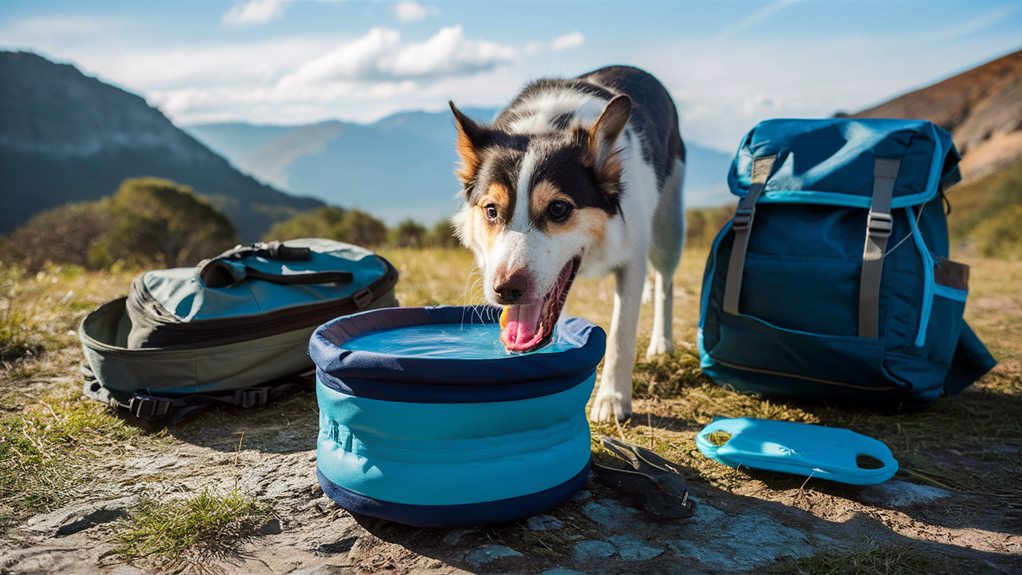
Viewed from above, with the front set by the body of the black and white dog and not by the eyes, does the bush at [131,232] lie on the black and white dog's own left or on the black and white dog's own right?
on the black and white dog's own right

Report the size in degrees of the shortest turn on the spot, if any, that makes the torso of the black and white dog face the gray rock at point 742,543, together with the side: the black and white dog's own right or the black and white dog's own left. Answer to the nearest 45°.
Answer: approximately 90° to the black and white dog's own left

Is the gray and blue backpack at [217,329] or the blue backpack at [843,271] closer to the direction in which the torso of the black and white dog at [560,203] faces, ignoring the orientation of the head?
the gray and blue backpack

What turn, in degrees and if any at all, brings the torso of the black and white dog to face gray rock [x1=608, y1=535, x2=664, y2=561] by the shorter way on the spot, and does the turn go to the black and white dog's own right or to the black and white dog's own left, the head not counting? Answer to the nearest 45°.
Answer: approximately 45° to the black and white dog's own left

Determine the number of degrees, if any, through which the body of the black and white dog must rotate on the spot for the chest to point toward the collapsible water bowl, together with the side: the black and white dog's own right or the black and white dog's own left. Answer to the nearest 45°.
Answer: approximately 45° to the black and white dog's own left

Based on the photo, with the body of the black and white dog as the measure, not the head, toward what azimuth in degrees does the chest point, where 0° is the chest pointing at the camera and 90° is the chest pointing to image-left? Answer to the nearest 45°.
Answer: approximately 45°
